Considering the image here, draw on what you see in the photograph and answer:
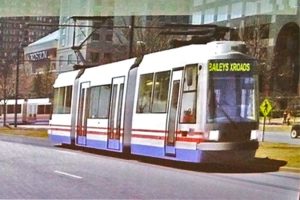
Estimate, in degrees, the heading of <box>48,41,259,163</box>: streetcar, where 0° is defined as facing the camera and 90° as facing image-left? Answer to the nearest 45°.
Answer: approximately 315°

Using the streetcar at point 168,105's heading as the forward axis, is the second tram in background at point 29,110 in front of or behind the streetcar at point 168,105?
behind

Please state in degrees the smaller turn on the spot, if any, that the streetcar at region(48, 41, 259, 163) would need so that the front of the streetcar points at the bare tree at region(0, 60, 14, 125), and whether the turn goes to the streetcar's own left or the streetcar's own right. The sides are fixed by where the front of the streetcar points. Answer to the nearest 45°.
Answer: approximately 135° to the streetcar's own right
